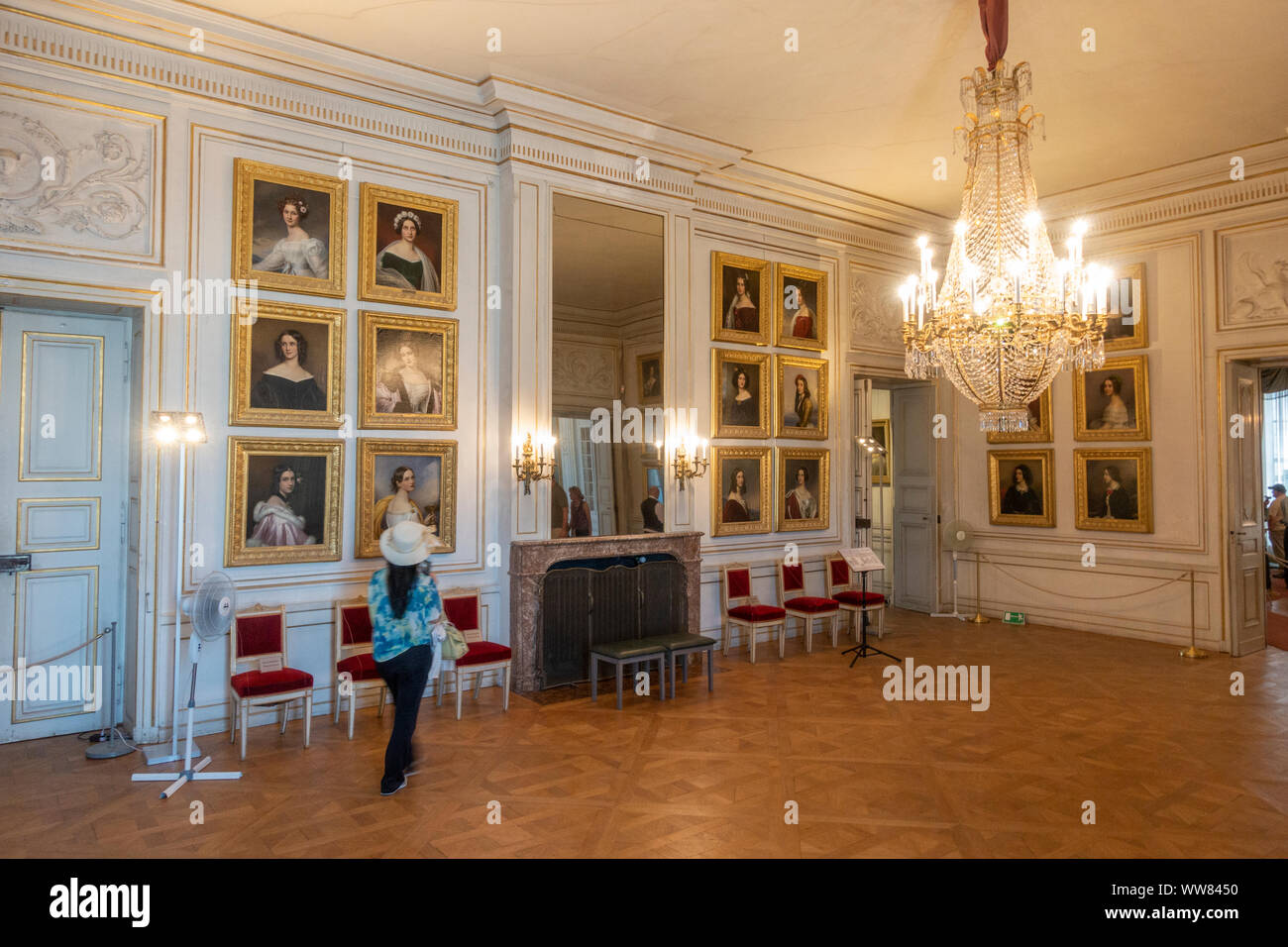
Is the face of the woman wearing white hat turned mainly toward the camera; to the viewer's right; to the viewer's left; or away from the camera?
away from the camera

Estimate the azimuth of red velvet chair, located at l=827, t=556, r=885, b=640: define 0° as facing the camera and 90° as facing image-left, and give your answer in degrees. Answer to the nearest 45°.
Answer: approximately 315°

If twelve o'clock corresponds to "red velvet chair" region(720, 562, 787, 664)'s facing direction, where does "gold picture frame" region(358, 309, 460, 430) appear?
The gold picture frame is roughly at 3 o'clock from the red velvet chair.

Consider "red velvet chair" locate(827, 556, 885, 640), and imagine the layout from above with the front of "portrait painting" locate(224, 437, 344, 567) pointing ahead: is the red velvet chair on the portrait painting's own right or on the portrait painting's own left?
on the portrait painting's own left

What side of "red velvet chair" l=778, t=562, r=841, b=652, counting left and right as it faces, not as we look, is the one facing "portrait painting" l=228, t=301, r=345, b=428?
right

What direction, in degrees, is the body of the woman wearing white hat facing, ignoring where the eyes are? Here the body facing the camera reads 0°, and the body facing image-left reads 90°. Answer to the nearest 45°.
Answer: approximately 180°

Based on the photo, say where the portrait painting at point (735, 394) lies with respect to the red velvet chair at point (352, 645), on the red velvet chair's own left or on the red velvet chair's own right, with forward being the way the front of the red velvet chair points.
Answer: on the red velvet chair's own left
